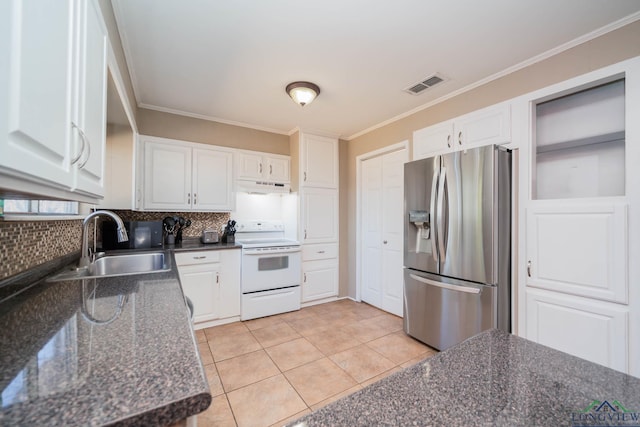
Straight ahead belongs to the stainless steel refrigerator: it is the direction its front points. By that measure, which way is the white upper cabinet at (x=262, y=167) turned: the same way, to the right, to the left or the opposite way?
to the left

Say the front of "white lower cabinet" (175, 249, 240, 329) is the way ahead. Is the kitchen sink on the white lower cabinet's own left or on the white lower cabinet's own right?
on the white lower cabinet's own right

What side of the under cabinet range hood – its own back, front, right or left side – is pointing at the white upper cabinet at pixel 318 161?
left

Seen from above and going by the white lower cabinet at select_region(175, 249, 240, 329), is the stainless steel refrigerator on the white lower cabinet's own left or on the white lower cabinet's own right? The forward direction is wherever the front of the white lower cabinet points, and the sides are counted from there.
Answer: on the white lower cabinet's own left

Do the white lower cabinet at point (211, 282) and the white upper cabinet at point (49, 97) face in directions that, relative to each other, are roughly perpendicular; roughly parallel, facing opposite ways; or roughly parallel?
roughly perpendicular

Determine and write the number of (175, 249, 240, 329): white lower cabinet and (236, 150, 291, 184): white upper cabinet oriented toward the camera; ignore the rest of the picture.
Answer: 2

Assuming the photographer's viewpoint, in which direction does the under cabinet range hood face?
facing the viewer

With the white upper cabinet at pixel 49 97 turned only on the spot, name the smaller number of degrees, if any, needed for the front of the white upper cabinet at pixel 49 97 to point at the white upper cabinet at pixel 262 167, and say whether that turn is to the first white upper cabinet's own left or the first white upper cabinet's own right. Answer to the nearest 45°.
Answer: approximately 90° to the first white upper cabinet's own left

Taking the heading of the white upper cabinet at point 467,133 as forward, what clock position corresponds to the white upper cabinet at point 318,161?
the white upper cabinet at point 318,161 is roughly at 2 o'clock from the white upper cabinet at point 467,133.

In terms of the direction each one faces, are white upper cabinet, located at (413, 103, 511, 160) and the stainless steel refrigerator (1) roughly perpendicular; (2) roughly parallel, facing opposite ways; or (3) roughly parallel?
roughly parallel

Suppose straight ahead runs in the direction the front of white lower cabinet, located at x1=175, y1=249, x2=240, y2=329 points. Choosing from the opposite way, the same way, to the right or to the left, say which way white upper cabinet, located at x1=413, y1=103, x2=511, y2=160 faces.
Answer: to the right

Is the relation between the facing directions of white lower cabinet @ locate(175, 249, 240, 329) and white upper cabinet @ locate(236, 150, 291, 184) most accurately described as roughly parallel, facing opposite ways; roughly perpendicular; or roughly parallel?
roughly parallel

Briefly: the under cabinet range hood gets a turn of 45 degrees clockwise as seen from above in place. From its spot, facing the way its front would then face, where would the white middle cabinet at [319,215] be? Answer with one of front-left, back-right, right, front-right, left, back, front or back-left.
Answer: back-left

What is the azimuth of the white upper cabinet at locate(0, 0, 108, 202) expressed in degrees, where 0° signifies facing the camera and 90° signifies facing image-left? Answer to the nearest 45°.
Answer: approximately 315°

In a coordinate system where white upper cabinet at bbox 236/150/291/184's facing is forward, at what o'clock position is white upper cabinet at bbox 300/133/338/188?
white upper cabinet at bbox 300/133/338/188 is roughly at 9 o'clock from white upper cabinet at bbox 236/150/291/184.

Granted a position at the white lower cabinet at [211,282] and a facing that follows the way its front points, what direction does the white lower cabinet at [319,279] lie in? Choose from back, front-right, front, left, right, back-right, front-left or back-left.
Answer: left

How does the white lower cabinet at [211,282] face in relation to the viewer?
toward the camera
